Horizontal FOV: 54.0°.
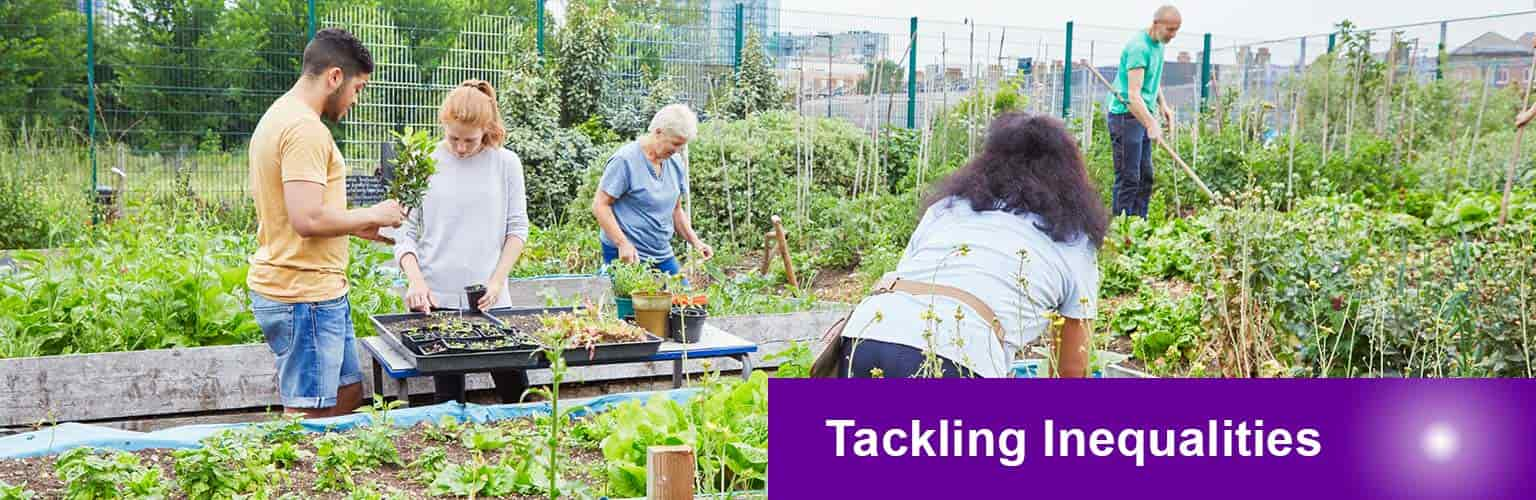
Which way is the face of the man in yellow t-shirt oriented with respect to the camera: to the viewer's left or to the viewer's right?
to the viewer's right

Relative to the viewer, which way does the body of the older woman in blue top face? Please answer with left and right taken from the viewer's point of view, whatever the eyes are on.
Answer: facing the viewer and to the right of the viewer

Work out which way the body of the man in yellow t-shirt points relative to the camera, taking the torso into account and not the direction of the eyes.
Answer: to the viewer's right

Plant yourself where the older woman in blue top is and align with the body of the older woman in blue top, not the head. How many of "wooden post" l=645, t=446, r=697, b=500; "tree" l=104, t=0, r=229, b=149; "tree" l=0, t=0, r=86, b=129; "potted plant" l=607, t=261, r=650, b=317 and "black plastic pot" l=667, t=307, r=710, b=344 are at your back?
2

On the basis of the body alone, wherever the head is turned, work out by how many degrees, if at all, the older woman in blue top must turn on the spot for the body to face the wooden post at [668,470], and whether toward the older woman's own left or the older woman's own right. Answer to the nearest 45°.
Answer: approximately 45° to the older woman's own right

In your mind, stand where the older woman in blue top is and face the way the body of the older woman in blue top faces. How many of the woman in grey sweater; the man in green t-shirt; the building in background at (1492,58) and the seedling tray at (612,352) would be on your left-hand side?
2

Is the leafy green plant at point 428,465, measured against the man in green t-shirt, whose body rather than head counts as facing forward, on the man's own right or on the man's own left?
on the man's own right

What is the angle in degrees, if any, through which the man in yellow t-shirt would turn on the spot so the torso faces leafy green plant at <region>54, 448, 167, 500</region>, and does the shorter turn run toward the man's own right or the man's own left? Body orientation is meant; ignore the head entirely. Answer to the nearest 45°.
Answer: approximately 135° to the man's own right

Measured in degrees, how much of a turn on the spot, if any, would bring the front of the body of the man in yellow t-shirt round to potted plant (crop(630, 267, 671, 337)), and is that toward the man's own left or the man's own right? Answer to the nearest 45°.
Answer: approximately 45° to the man's own left

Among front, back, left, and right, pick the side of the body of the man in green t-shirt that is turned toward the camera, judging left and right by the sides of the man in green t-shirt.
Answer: right

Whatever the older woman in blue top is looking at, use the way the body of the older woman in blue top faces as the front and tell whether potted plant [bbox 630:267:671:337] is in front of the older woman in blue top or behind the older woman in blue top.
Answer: in front

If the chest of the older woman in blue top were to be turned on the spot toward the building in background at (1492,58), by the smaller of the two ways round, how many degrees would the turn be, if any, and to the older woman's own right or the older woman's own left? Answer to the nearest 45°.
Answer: approximately 90° to the older woman's own left

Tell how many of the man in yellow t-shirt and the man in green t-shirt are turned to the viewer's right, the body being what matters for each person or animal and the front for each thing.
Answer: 2
